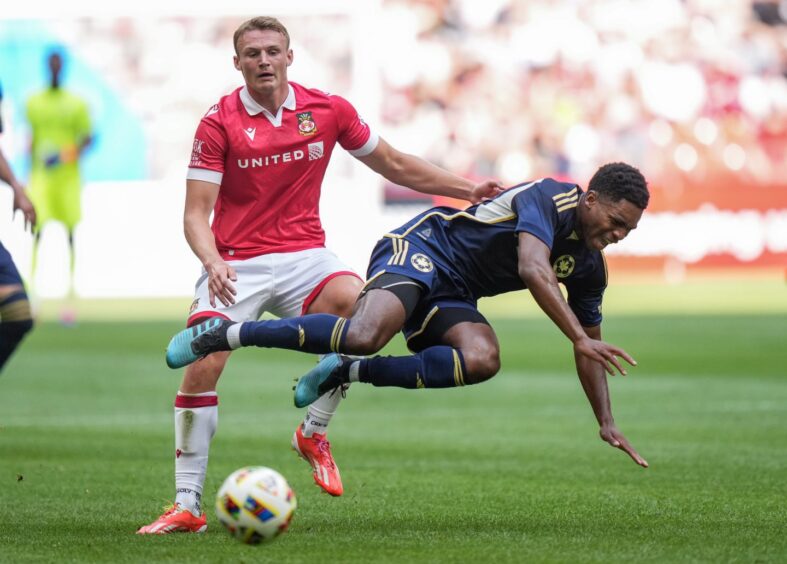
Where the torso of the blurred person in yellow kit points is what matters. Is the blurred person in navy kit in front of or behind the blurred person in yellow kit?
in front

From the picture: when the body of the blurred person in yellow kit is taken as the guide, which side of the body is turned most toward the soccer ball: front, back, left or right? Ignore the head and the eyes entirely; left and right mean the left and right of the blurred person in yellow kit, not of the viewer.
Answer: front

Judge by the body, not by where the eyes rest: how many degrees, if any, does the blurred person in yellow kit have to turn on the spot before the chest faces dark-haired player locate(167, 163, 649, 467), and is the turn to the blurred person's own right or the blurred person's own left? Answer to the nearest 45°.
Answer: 0° — they already face them

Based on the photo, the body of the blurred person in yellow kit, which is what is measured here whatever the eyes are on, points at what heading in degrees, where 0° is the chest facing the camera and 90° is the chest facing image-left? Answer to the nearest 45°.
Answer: approximately 0°

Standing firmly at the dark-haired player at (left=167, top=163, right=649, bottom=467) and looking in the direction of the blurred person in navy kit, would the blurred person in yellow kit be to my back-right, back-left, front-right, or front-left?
front-right

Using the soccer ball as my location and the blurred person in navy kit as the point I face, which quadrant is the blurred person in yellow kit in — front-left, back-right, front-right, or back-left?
front-right

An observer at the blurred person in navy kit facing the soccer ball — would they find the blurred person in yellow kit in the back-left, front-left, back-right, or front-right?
back-left

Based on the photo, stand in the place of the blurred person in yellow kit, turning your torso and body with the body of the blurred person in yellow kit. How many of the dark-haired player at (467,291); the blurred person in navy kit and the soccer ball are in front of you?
3

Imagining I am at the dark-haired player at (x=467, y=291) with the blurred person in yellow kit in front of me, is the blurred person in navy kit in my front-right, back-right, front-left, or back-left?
front-left
